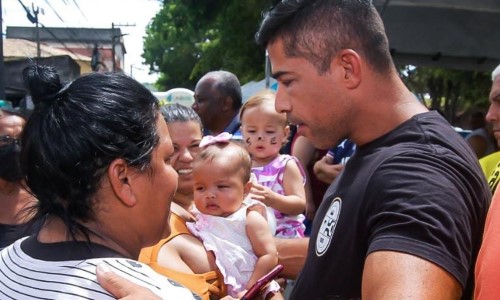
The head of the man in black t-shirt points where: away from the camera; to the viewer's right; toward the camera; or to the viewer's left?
to the viewer's left

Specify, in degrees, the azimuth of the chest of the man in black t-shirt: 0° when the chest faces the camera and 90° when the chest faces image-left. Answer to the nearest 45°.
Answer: approximately 90°

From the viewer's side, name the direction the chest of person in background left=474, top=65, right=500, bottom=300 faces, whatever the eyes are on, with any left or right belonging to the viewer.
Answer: facing to the left of the viewer

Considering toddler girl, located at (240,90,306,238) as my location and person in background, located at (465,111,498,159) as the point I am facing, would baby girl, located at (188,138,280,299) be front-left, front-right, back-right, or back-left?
back-right

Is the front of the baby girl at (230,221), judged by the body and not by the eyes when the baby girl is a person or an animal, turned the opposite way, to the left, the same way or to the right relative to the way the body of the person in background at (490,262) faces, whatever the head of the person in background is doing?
to the left

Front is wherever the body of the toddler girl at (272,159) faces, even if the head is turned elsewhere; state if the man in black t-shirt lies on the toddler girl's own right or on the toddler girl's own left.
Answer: on the toddler girl's own left

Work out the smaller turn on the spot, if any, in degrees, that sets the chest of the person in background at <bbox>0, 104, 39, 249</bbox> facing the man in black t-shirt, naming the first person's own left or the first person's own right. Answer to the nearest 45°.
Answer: approximately 45° to the first person's own left

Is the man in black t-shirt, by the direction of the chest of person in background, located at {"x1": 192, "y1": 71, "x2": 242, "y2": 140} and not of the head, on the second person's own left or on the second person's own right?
on the second person's own left
